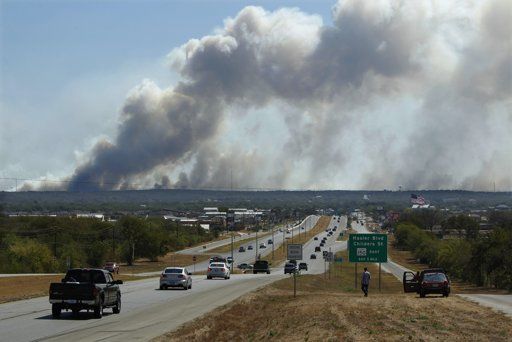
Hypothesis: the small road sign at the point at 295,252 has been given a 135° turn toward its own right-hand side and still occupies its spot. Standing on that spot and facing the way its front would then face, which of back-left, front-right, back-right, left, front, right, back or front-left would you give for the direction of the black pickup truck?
left

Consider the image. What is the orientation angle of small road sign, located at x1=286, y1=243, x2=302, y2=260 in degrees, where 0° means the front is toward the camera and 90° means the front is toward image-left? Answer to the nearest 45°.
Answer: approximately 0°
